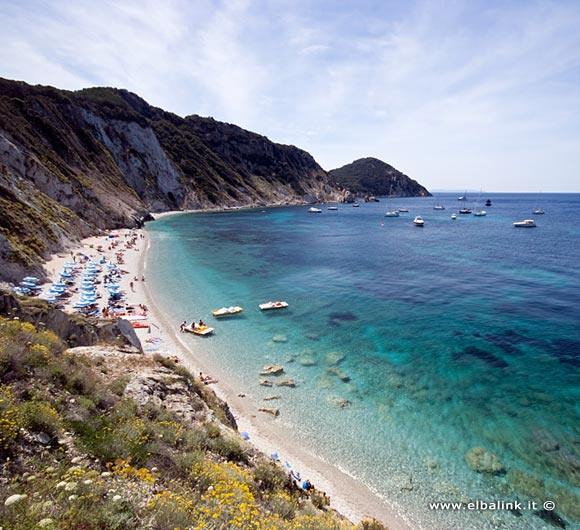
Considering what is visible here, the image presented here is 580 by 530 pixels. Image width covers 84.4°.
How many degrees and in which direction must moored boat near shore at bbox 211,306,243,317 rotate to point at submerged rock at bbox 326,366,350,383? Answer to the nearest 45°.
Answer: approximately 45° to its right

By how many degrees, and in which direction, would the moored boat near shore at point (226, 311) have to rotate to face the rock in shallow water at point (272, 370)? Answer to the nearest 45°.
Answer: approximately 90° to its right

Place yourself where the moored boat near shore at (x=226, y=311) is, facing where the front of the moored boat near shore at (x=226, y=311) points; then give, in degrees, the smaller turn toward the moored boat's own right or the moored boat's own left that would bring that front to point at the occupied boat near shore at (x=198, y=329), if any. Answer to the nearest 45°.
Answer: approximately 135° to the moored boat's own right

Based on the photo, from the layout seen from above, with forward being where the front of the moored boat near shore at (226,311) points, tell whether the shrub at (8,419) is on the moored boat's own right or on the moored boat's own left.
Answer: on the moored boat's own right

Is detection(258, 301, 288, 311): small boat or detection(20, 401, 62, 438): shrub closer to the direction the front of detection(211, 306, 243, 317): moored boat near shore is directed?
the small boat

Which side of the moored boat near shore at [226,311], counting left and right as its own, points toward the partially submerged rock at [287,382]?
right

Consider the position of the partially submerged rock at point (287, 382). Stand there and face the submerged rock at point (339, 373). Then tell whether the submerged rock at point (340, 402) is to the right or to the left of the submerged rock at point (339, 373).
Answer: right

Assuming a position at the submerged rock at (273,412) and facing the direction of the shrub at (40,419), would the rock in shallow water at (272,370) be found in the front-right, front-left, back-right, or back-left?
back-right

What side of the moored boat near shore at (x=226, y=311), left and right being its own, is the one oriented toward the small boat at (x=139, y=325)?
back

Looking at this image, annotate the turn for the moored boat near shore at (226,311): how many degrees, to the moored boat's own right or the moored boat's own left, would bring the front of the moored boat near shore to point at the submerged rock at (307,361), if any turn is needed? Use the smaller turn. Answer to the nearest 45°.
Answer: approximately 45° to the moored boat's own right

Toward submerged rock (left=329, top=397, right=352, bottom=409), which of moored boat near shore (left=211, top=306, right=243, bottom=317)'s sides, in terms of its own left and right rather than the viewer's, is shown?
right

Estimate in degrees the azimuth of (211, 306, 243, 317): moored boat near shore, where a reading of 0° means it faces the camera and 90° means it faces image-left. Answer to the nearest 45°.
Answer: approximately 270°
